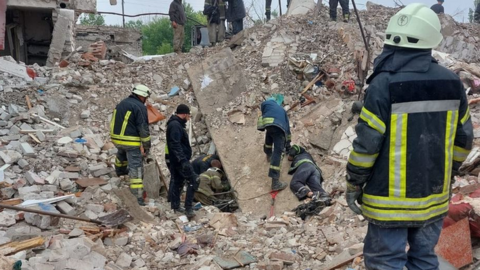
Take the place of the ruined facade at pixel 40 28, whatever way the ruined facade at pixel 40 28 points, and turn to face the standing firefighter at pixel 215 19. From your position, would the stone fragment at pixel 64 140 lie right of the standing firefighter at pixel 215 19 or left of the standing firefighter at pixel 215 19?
right

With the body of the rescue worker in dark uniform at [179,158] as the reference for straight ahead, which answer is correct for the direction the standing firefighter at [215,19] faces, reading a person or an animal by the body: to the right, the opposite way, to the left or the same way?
to the right

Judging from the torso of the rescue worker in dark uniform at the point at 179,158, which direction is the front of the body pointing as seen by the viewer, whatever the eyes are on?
to the viewer's right

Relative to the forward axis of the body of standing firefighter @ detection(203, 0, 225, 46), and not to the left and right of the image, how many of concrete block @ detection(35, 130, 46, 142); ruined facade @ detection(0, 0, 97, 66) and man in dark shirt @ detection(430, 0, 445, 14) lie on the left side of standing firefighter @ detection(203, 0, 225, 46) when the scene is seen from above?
1

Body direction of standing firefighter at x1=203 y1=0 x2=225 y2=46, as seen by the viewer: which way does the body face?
toward the camera
